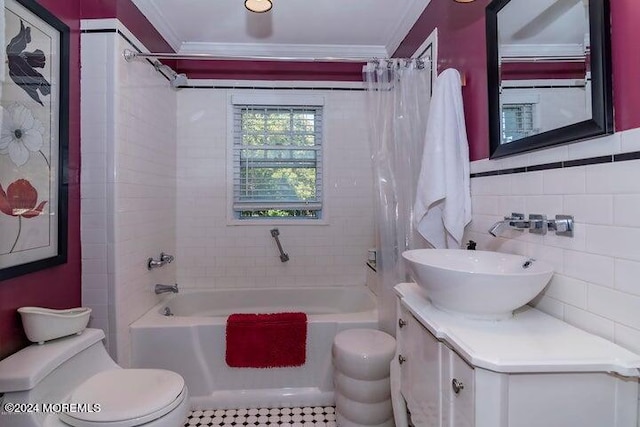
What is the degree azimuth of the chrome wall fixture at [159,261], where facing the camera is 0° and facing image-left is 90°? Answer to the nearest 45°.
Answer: approximately 315°

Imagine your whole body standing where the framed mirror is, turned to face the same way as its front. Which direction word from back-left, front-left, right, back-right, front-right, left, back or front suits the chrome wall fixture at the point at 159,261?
front-right

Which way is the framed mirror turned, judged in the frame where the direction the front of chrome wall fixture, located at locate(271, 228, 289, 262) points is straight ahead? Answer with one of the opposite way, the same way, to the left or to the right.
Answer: to the right

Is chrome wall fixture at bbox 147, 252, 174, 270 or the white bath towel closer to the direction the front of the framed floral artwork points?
the white bath towel

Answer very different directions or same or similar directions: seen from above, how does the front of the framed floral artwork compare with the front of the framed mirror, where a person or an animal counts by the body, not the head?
very different directions

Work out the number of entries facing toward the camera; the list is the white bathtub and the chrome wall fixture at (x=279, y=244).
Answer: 2

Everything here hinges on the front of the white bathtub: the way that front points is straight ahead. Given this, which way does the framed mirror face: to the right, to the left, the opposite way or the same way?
to the right

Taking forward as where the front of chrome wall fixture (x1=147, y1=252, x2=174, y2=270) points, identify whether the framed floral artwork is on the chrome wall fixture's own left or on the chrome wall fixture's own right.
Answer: on the chrome wall fixture's own right

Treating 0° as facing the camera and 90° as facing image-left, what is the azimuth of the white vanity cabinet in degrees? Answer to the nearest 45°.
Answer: approximately 45°

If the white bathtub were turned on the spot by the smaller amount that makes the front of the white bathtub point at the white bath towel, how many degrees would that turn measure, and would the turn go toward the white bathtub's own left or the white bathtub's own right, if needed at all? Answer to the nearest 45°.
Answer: approximately 45° to the white bathtub's own left

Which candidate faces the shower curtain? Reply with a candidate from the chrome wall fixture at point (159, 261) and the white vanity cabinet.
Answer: the chrome wall fixture

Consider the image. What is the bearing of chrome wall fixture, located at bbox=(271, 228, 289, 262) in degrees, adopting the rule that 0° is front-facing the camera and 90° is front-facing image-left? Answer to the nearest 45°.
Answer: approximately 0°
